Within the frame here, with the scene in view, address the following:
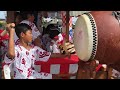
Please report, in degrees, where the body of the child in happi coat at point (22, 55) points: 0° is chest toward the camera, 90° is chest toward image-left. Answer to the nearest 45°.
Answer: approximately 315°

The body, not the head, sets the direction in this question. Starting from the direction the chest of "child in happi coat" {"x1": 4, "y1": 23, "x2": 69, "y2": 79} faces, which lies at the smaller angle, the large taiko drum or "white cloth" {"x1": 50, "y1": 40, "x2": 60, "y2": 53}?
the large taiko drum

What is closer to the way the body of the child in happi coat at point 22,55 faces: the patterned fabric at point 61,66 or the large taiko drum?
the large taiko drum

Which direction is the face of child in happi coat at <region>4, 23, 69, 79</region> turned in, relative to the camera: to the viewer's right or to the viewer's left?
to the viewer's right

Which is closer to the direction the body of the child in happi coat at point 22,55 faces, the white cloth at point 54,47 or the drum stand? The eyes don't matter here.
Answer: the drum stand

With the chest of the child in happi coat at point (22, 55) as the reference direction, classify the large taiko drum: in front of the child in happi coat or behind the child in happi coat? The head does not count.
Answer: in front

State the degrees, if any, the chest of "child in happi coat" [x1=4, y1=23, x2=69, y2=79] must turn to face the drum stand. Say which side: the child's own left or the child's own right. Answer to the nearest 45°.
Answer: approximately 45° to the child's own left
